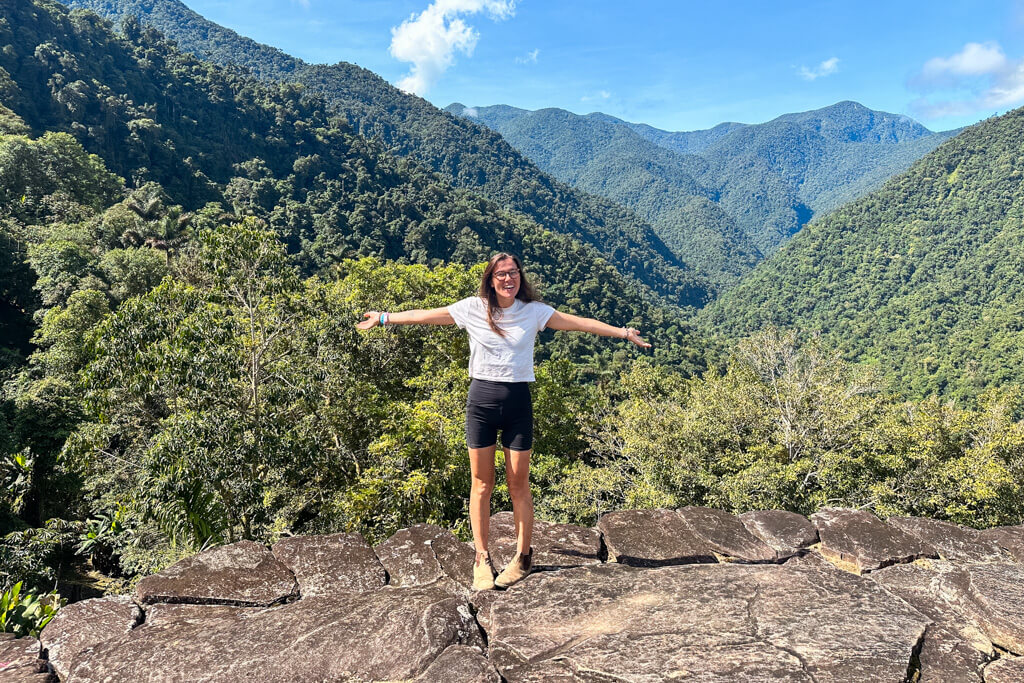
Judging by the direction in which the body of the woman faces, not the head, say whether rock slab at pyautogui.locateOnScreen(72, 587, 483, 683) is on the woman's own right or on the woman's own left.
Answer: on the woman's own right

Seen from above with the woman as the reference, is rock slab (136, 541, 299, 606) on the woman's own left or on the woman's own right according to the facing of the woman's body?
on the woman's own right

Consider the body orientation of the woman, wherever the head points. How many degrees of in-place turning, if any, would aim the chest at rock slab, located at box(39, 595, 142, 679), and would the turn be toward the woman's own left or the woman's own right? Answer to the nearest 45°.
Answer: approximately 90° to the woman's own right

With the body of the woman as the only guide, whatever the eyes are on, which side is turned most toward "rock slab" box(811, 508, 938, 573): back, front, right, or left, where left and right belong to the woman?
left

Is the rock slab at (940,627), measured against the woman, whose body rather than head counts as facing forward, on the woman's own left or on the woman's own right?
on the woman's own left

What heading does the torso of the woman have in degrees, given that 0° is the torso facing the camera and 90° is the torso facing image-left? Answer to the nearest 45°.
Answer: approximately 0°
